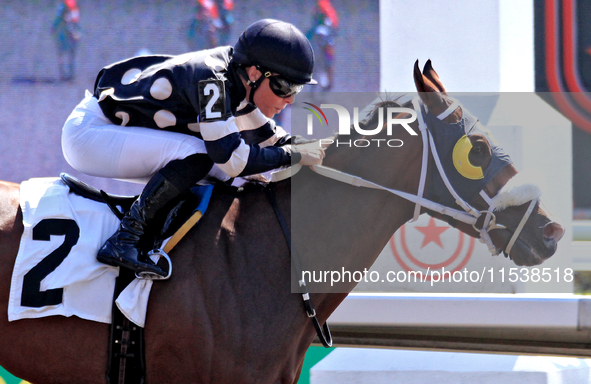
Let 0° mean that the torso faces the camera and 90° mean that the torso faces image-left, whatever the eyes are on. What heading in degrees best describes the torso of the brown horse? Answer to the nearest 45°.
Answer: approximately 270°

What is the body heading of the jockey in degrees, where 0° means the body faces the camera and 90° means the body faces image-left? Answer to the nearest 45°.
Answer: approximately 270°
